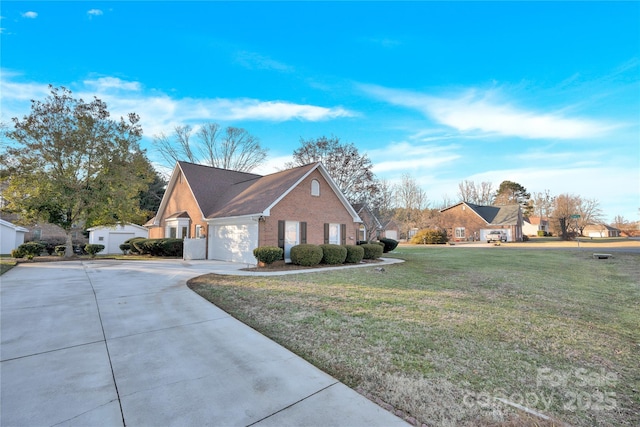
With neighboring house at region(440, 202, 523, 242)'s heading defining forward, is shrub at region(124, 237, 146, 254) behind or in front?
in front

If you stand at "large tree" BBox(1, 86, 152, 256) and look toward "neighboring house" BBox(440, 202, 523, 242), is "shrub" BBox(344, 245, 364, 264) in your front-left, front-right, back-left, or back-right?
front-right

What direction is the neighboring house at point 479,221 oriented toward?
toward the camera

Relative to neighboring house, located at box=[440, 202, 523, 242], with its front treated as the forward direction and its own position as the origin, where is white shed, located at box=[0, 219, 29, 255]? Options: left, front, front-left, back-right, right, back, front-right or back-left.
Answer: front-right

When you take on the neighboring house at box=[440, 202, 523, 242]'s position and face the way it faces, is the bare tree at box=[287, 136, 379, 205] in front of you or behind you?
in front

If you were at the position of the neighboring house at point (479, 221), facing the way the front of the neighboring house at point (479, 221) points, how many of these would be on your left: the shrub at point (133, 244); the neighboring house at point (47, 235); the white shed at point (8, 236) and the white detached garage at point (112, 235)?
0

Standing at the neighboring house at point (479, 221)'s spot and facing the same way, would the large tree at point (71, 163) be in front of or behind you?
in front

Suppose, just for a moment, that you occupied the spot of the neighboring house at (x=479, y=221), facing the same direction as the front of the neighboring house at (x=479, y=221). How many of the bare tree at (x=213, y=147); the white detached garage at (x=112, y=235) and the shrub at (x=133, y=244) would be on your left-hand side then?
0

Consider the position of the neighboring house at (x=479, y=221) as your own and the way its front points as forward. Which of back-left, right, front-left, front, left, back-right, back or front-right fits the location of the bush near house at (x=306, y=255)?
front

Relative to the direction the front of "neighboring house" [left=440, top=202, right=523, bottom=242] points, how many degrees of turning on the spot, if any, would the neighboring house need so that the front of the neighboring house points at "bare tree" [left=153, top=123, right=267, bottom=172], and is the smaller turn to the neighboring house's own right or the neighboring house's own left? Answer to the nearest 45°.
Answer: approximately 45° to the neighboring house's own right

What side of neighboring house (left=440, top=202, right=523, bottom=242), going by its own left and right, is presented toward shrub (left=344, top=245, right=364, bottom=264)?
front

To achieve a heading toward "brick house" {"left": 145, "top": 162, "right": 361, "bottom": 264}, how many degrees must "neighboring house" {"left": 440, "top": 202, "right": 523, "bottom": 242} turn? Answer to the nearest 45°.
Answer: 0° — it already faces it
